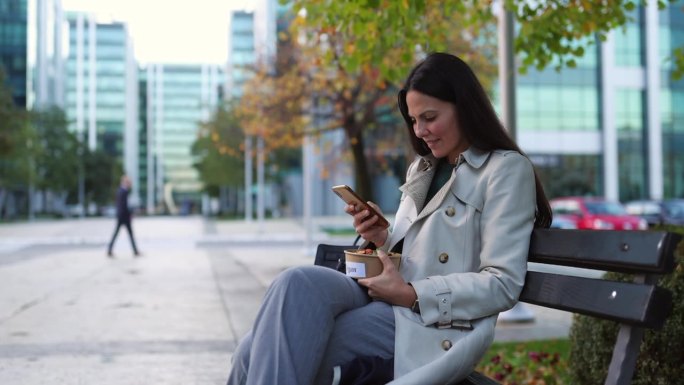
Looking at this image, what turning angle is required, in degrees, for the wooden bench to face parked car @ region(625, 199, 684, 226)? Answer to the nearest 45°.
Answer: approximately 135° to its right

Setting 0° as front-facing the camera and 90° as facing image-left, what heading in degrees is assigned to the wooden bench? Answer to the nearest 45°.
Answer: approximately 45°

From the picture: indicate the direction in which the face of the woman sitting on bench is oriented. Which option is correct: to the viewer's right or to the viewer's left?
to the viewer's left

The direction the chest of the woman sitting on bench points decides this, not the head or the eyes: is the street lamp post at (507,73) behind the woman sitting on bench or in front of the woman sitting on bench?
behind

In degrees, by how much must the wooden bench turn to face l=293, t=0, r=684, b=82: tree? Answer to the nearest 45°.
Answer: approximately 135° to its right

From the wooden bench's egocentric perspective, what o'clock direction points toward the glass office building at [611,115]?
The glass office building is roughly at 5 o'clock from the wooden bench.

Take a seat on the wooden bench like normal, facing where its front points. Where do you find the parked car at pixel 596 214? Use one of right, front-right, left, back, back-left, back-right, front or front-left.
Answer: back-right

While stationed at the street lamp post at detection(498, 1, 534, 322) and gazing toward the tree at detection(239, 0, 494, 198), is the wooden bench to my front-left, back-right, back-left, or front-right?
back-left

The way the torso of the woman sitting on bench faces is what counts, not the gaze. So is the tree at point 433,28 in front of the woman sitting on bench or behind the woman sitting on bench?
behind
